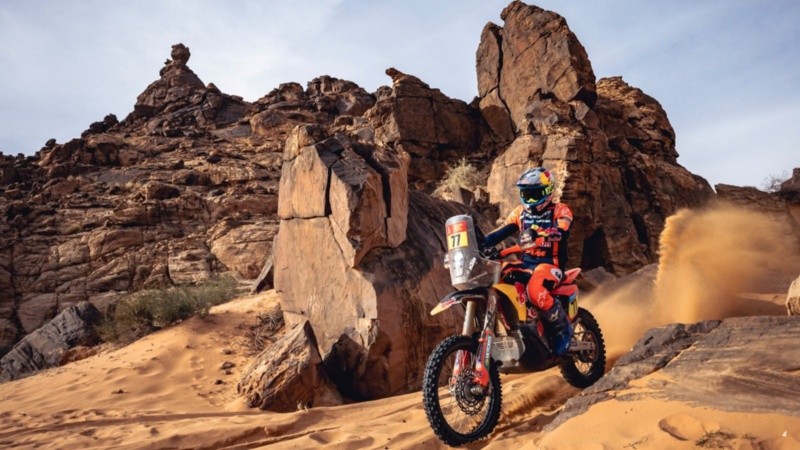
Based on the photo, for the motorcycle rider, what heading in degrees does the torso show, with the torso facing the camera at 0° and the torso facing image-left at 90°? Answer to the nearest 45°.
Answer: approximately 45°

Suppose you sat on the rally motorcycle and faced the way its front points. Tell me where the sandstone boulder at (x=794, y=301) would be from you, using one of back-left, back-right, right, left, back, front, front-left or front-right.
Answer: back

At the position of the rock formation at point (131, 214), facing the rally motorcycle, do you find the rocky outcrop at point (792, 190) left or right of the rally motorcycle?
left

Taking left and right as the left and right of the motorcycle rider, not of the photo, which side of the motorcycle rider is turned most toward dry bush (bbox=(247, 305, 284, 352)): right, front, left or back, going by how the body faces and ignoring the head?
right

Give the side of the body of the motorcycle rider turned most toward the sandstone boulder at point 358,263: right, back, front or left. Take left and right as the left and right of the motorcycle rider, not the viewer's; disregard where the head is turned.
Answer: right

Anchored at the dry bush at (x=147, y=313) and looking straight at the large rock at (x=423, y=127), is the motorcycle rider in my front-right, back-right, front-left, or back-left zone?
back-right

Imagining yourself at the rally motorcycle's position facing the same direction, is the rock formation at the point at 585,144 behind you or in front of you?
behind

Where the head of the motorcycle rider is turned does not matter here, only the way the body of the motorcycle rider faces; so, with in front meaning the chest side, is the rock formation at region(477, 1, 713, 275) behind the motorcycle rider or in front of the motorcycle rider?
behind

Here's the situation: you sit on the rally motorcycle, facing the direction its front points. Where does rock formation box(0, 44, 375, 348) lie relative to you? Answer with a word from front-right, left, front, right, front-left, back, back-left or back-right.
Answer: right

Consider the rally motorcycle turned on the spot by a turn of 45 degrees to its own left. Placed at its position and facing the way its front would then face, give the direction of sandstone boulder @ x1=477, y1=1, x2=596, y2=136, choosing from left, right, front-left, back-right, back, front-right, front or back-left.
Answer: back

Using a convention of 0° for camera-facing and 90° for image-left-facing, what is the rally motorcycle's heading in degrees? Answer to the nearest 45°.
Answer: approximately 45°
